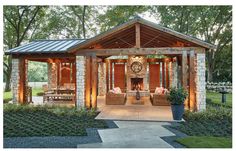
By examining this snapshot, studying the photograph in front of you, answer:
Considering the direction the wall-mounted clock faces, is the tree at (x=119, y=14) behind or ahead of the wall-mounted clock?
behind

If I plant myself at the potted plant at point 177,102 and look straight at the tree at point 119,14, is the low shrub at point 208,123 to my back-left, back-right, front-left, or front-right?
back-right
